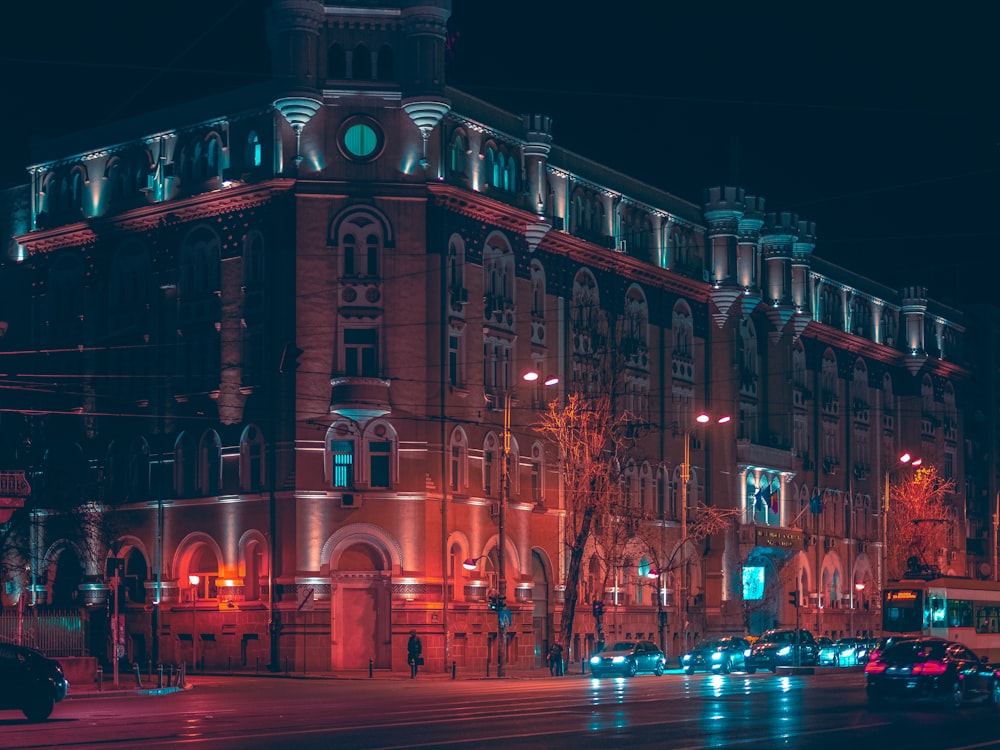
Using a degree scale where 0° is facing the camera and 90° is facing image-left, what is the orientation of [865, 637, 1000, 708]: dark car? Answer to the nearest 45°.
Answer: approximately 225°

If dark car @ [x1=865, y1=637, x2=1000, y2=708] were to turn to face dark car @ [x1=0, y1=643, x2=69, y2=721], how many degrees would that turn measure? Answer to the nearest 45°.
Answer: approximately 135° to its left
